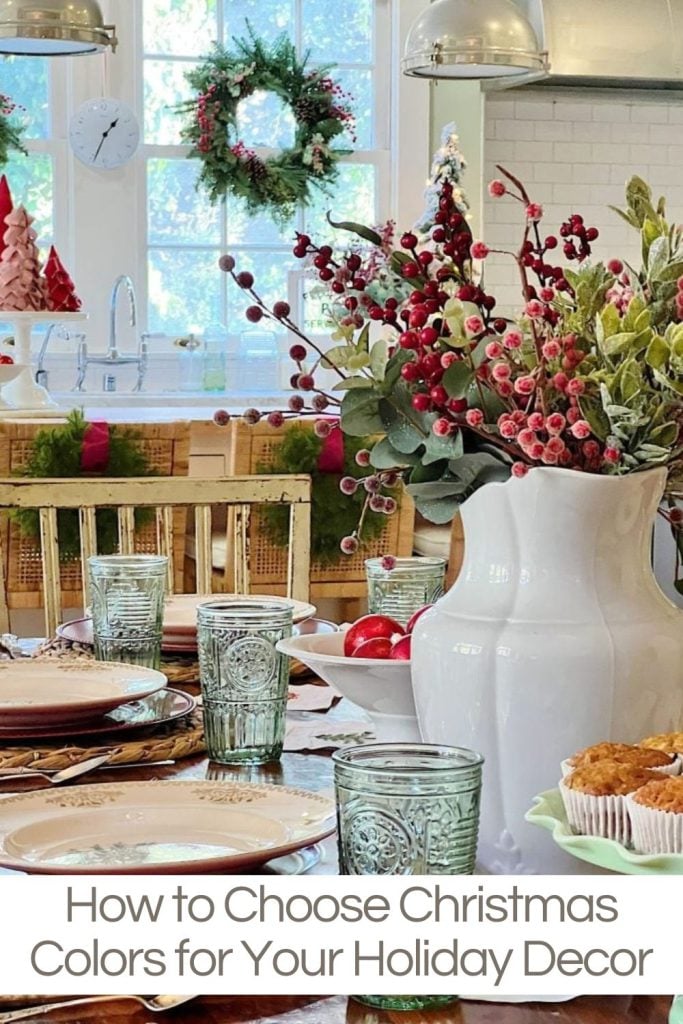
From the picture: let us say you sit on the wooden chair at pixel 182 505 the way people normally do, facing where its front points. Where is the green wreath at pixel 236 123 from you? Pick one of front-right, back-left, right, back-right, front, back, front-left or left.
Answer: back

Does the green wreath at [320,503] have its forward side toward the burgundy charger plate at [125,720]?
yes

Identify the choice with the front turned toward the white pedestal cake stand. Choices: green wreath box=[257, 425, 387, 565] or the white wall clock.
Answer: the white wall clock

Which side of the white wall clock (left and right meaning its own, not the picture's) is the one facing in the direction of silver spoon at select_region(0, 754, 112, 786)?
front

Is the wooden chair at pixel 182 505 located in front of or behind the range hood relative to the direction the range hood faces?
in front

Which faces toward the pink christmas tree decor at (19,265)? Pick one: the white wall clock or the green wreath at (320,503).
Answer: the white wall clock

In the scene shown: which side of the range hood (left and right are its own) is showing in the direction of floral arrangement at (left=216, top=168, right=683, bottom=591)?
front

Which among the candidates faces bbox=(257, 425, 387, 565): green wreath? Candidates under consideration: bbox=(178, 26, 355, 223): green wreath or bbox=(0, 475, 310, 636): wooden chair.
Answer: bbox=(178, 26, 355, 223): green wreath

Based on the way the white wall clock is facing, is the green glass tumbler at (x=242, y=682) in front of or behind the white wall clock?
in front

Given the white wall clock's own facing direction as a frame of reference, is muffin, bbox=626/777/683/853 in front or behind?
in front
